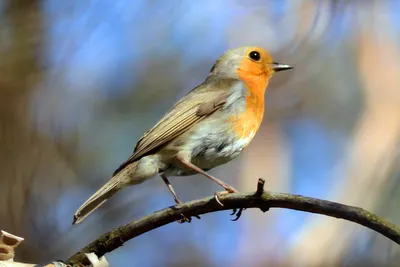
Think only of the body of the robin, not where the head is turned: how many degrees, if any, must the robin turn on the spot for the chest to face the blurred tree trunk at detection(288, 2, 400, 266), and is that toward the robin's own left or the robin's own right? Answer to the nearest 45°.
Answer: approximately 45° to the robin's own left

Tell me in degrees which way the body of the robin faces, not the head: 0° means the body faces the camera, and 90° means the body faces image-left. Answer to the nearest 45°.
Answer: approximately 270°
